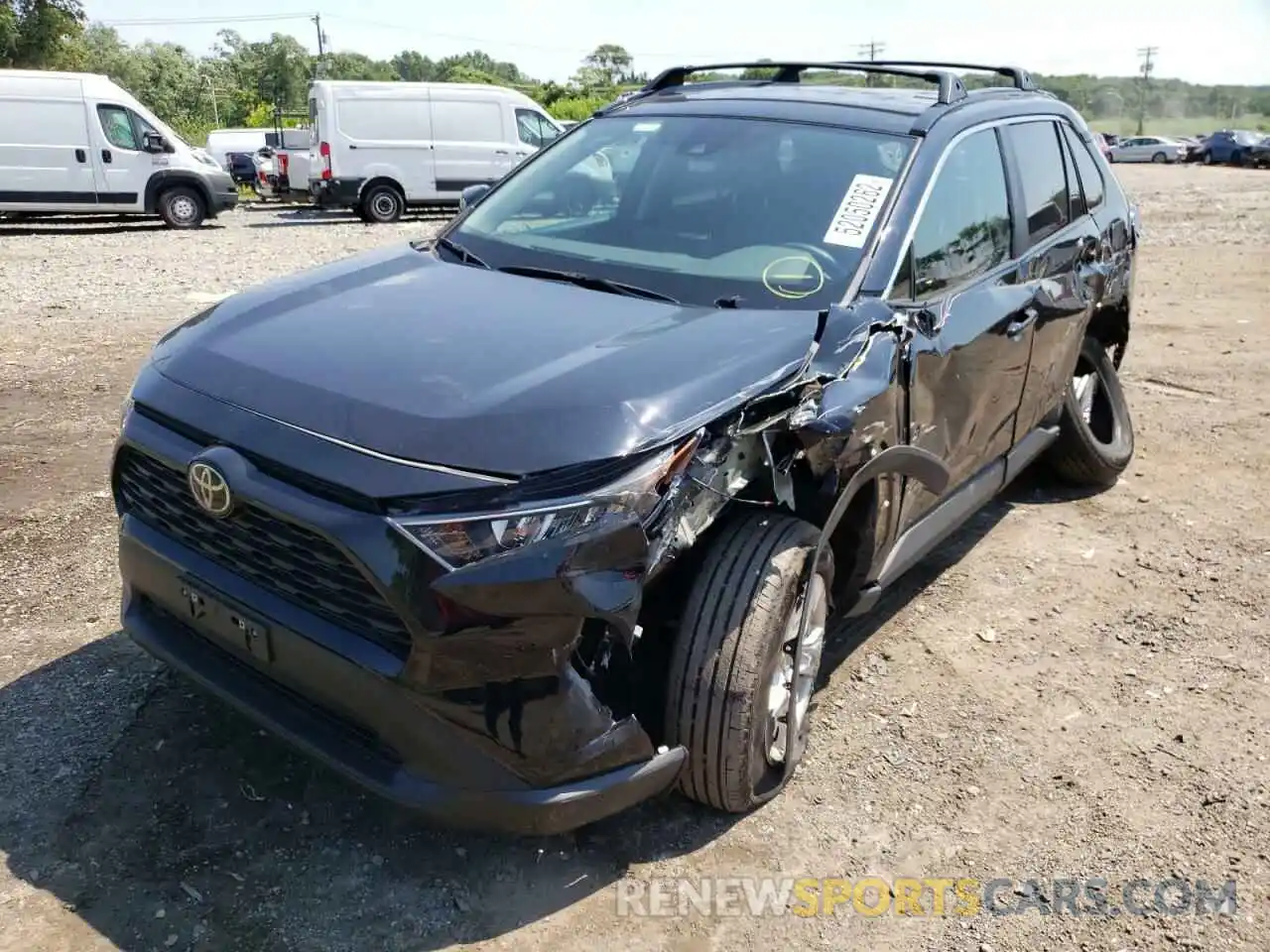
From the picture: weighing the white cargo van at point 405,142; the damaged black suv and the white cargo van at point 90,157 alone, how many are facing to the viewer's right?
2

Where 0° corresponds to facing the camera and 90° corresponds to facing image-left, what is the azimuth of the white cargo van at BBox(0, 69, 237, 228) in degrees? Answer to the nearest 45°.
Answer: approximately 270°

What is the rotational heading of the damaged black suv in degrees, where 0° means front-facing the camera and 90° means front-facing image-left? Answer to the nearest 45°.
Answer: approximately 45°

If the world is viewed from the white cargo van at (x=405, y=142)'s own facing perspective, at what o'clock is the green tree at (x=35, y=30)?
The green tree is roughly at 8 o'clock from the white cargo van.

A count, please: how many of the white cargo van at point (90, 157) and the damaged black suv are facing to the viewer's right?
1

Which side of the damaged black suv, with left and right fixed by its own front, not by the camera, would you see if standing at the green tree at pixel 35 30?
right

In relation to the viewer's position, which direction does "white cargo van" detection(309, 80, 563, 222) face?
facing to the right of the viewer

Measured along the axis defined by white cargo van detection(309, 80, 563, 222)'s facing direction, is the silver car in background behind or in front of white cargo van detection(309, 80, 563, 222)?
in front

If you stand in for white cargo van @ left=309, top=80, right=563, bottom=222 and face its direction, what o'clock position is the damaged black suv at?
The damaged black suv is roughly at 3 o'clock from the white cargo van.

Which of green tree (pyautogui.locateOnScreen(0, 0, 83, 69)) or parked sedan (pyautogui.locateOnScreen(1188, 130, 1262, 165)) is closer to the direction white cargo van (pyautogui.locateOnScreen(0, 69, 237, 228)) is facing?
the parked sedan

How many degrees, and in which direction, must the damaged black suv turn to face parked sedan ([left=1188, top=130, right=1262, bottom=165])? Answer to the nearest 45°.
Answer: approximately 180°

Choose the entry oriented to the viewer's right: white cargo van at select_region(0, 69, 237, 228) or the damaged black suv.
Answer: the white cargo van
